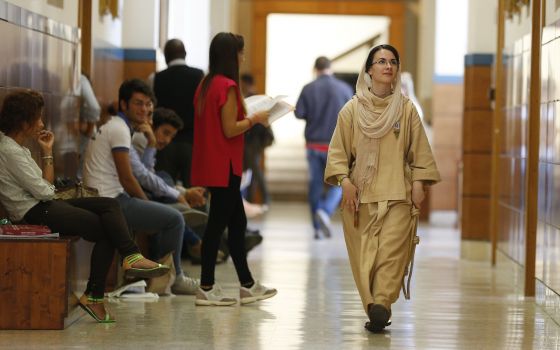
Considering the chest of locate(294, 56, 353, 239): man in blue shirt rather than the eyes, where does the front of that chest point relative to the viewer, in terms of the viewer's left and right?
facing away from the viewer

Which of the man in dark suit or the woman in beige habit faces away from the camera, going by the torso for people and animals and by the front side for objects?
the man in dark suit

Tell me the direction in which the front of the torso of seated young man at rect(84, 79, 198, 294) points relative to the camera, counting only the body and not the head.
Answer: to the viewer's right

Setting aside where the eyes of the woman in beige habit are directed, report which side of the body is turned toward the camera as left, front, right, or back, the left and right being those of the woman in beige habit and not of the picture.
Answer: front

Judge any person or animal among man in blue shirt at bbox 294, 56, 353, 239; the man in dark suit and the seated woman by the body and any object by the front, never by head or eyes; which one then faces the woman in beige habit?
the seated woman

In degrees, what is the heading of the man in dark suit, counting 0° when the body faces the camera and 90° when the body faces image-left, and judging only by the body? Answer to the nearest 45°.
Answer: approximately 180°

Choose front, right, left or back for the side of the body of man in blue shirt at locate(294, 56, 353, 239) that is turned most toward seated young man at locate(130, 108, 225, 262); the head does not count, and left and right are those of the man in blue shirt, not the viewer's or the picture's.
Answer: back

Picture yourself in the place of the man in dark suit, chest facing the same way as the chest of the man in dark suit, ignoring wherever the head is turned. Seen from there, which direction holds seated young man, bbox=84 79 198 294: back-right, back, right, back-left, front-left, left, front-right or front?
back

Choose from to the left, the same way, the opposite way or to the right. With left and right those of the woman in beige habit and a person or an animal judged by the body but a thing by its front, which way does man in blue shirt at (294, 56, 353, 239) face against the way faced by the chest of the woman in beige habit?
the opposite way

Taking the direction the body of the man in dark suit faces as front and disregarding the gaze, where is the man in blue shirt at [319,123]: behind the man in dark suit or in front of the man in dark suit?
in front

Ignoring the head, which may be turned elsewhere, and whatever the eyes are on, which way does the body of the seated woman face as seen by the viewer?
to the viewer's right

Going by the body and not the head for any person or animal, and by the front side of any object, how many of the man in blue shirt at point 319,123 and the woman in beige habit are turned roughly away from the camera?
1

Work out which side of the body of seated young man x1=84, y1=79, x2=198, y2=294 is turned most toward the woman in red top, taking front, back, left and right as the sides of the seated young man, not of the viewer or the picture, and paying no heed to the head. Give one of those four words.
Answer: front
